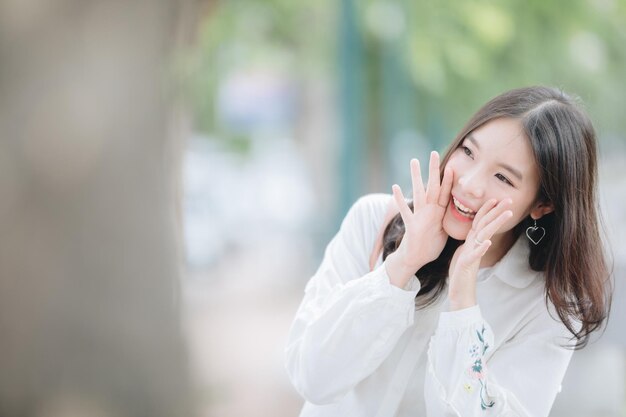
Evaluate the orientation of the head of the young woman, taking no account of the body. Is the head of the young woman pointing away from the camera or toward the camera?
toward the camera

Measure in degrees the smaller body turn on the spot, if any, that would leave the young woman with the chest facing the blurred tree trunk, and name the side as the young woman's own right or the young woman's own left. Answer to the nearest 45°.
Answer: approximately 90° to the young woman's own right

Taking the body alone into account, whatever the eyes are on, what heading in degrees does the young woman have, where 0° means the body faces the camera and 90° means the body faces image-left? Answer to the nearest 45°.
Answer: approximately 45°
